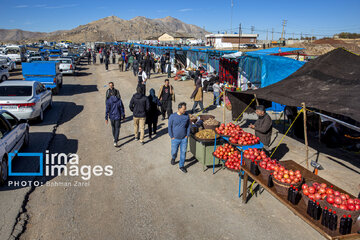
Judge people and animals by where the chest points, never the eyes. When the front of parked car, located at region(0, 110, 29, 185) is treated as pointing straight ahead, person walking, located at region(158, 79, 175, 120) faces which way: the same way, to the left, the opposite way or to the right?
the opposite way

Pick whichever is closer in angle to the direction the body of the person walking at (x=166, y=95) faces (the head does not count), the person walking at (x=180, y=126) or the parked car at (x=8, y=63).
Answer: the person walking

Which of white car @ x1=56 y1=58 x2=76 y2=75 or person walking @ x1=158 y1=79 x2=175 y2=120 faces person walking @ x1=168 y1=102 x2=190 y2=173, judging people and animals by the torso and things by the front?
person walking @ x1=158 y1=79 x2=175 y2=120

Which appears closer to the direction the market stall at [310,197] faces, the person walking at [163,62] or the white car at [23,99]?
the white car

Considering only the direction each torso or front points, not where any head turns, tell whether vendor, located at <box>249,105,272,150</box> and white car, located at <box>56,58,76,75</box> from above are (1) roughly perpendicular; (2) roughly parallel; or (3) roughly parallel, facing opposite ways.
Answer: roughly perpendicular

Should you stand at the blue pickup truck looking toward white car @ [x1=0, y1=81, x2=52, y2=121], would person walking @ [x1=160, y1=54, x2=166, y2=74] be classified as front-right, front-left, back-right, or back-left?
back-left

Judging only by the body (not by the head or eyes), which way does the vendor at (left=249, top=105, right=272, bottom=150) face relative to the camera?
to the viewer's left

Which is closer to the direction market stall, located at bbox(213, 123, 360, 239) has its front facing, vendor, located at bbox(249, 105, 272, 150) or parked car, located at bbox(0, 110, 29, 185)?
the parked car

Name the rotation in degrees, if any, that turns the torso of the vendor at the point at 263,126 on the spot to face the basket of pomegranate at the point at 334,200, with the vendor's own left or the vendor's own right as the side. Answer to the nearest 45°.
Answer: approximately 90° to the vendor's own left

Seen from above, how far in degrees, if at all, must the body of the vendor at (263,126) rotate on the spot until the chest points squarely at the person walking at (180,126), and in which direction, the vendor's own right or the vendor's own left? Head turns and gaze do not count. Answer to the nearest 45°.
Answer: approximately 45° to the vendor's own left

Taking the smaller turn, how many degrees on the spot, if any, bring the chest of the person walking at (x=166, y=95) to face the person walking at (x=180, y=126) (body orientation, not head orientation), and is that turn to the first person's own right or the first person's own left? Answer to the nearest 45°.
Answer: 0° — they already face them

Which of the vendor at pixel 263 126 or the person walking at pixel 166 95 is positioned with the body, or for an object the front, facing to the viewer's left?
the vendor
